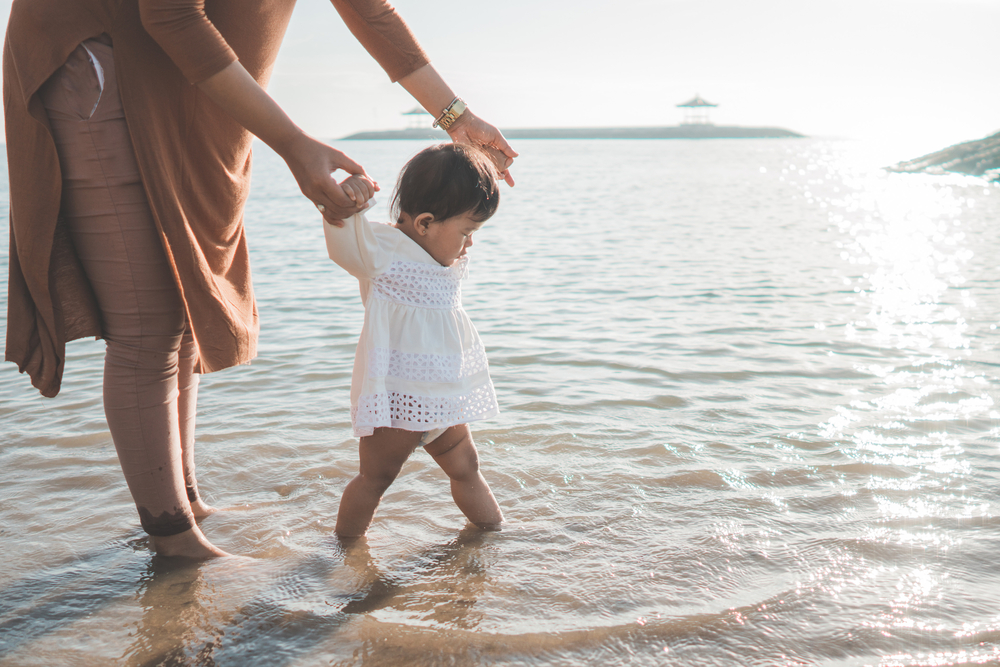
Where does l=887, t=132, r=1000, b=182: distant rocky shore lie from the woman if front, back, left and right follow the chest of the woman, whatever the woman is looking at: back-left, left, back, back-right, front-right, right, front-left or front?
front-left

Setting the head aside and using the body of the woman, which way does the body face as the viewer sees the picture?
to the viewer's right

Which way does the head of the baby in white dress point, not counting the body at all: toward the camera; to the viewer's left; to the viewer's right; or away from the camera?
to the viewer's right

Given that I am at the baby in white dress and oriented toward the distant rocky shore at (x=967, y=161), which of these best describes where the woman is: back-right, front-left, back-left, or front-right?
back-left

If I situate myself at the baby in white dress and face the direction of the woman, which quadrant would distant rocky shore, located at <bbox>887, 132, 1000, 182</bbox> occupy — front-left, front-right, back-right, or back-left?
back-right
